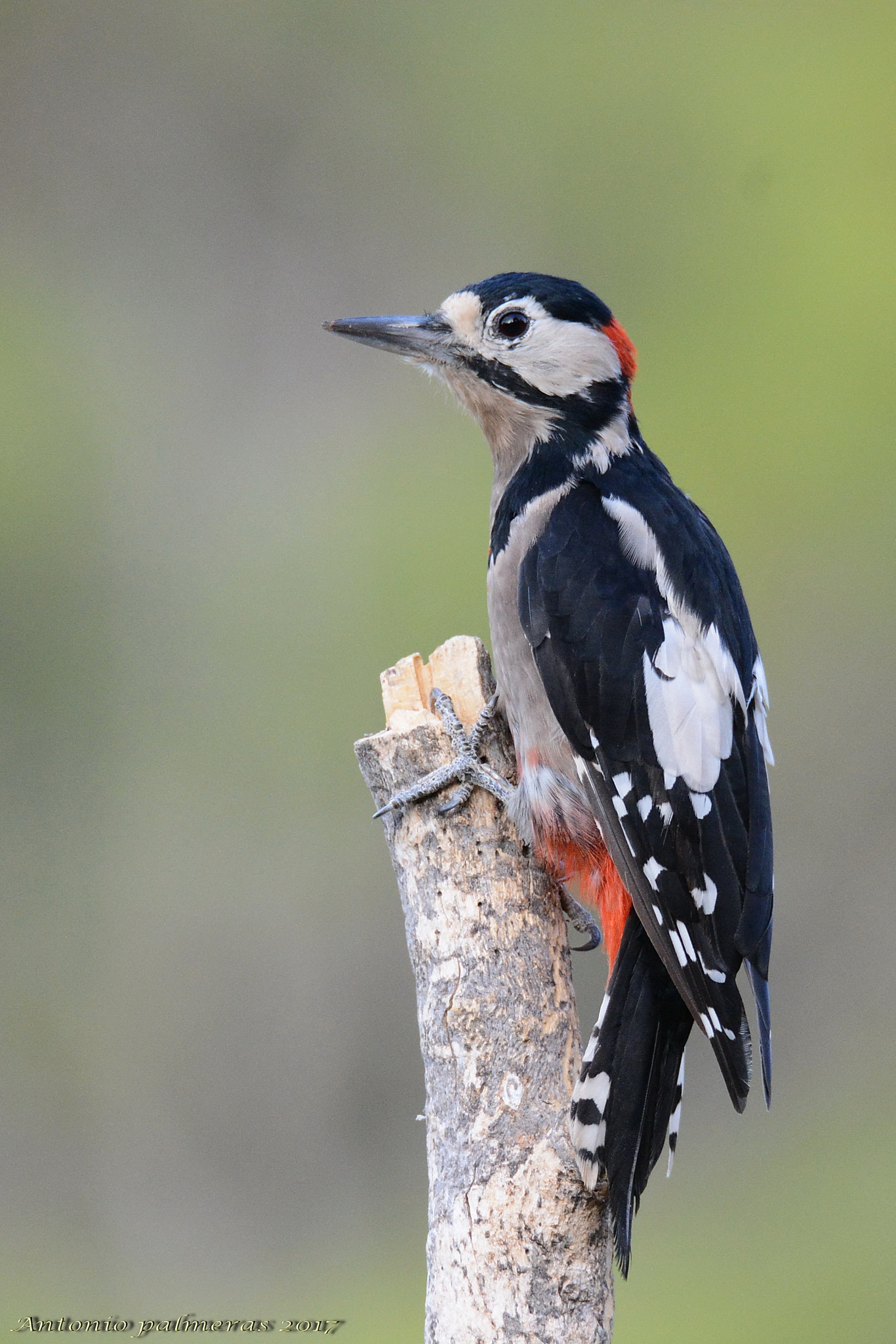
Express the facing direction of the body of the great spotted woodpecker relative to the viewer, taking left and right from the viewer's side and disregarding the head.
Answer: facing to the left of the viewer
